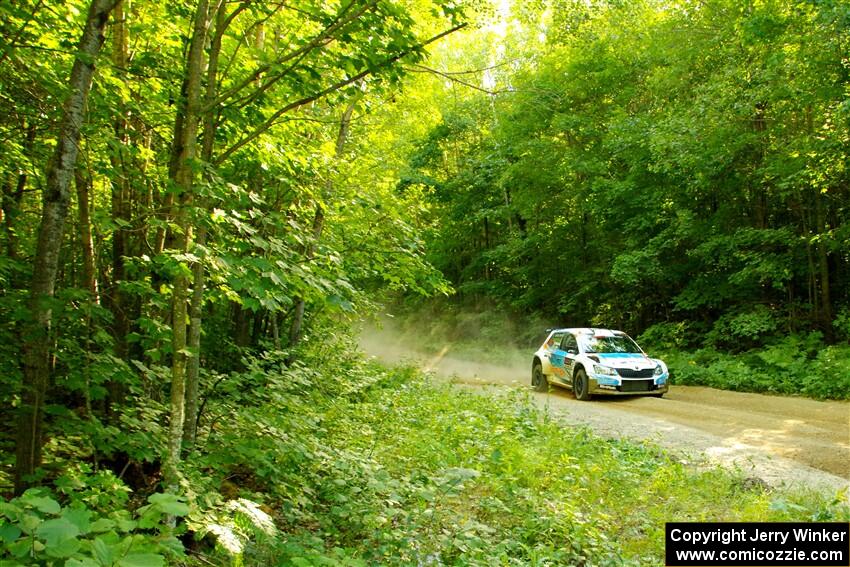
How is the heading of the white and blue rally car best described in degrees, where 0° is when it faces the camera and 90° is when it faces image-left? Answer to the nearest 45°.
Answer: approximately 315°
